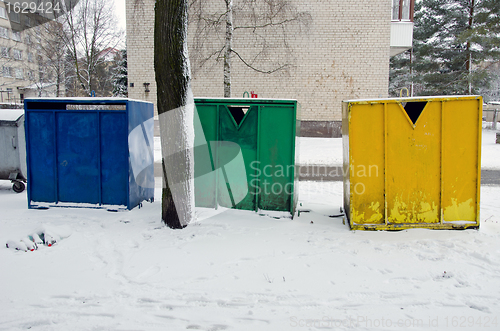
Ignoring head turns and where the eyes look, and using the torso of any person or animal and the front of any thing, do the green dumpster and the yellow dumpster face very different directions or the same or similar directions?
same or similar directions

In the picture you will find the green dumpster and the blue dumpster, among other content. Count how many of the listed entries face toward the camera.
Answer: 2

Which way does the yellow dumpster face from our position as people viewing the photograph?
facing the viewer

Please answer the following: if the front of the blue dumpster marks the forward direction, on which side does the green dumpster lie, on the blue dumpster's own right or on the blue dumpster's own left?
on the blue dumpster's own left

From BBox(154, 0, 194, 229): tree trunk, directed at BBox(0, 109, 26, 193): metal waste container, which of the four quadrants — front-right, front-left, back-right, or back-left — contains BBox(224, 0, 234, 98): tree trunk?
front-right

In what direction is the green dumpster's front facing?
toward the camera

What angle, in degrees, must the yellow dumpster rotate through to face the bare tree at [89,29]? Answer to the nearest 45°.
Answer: approximately 135° to its right

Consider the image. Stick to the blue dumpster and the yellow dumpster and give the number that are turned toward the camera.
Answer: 2

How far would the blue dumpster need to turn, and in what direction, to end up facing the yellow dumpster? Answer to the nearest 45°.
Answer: approximately 45° to its left

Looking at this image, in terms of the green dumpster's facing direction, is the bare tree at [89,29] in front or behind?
behind

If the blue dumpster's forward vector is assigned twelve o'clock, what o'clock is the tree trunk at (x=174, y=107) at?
The tree trunk is roughly at 11 o'clock from the blue dumpster.

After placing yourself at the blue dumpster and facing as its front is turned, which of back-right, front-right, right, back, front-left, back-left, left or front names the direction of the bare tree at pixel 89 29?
back

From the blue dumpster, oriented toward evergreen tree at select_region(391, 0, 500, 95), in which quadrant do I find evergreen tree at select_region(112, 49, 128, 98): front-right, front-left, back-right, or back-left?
front-left

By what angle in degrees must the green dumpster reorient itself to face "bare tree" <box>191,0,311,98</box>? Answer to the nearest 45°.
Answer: approximately 180°
